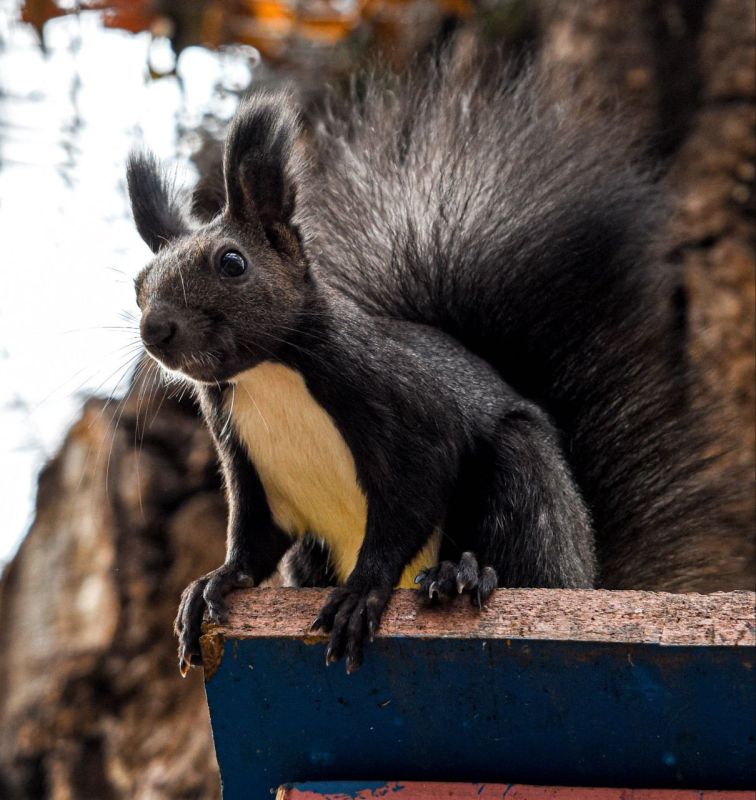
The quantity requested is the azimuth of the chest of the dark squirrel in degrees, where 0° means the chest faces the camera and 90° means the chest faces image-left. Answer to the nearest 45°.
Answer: approximately 45°
